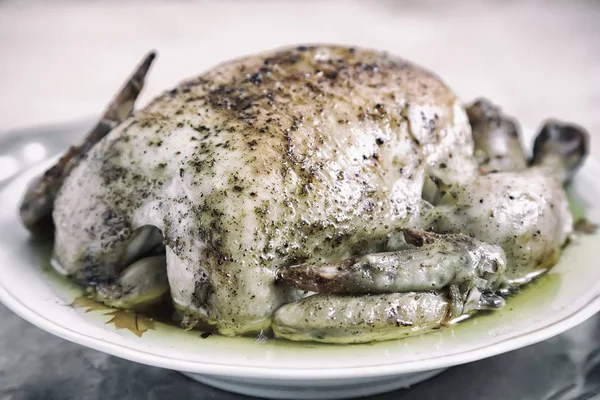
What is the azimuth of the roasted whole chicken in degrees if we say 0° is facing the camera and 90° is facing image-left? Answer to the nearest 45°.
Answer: approximately 45°
